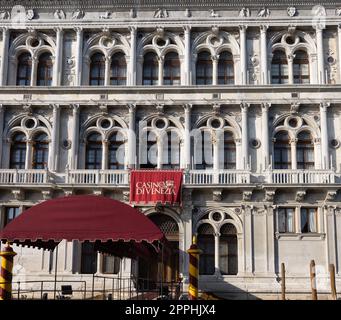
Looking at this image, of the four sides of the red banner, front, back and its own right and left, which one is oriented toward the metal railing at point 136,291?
front

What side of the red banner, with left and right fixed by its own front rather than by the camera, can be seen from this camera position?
front

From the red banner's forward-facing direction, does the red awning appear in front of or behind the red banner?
in front
